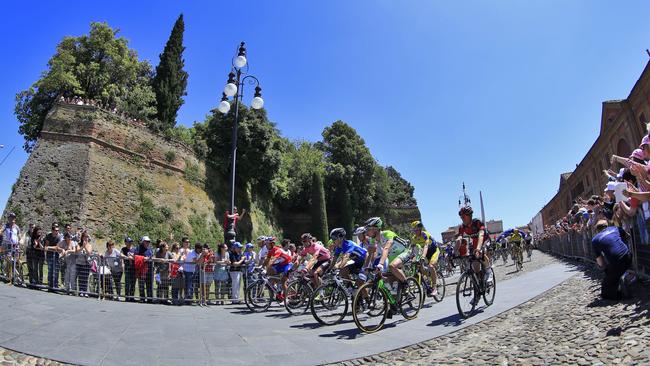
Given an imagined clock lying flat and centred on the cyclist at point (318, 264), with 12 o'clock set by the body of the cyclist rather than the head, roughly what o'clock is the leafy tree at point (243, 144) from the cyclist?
The leafy tree is roughly at 4 o'clock from the cyclist.

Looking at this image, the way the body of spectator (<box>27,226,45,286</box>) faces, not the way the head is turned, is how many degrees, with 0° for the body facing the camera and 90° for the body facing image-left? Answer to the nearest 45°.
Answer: approximately 315°

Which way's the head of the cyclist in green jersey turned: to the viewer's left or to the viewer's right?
to the viewer's left

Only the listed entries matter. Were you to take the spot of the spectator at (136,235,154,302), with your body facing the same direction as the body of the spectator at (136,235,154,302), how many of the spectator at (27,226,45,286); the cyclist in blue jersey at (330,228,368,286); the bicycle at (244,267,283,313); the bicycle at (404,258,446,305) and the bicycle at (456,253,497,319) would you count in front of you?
4

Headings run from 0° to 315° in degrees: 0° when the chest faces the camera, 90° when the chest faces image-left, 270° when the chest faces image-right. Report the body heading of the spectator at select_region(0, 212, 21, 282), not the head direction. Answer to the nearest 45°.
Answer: approximately 315°

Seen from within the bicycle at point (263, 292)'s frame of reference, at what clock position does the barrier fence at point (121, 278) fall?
The barrier fence is roughly at 2 o'clock from the bicycle.

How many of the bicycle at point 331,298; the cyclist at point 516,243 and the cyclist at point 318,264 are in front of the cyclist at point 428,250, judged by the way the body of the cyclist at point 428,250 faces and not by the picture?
2

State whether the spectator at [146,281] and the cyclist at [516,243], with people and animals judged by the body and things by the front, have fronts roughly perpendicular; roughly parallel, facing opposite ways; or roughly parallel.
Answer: roughly perpendicular

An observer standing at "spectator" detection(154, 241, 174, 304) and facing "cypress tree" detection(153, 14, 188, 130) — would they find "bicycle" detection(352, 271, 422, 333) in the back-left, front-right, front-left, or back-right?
back-right
